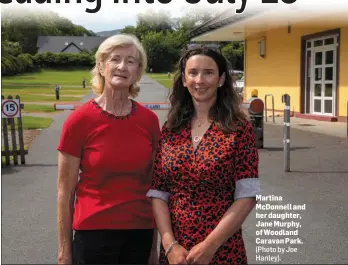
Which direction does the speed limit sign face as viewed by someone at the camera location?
facing the viewer

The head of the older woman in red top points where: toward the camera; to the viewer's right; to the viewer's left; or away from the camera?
toward the camera

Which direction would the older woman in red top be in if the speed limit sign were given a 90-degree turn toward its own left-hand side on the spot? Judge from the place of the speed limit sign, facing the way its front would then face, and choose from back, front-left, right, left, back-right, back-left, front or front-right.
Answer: right
